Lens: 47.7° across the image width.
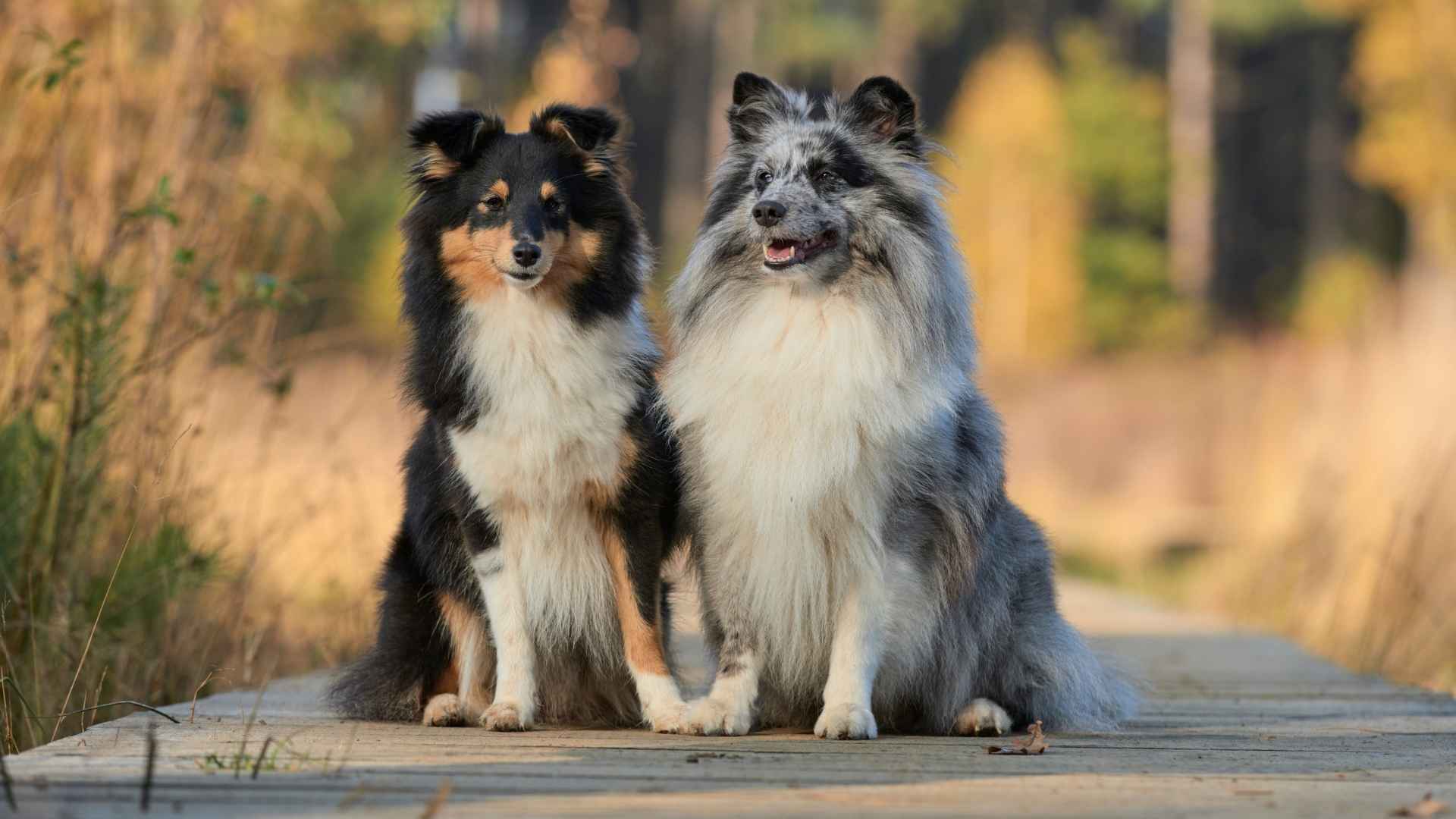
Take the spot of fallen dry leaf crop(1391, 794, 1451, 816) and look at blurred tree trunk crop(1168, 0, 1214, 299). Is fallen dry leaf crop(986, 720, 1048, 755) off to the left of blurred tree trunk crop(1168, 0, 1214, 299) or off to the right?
left

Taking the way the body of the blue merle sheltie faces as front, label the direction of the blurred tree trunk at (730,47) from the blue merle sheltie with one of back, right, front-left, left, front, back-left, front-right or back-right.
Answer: back-right

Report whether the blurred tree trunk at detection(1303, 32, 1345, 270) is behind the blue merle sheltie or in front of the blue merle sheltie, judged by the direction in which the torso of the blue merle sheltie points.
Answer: behind

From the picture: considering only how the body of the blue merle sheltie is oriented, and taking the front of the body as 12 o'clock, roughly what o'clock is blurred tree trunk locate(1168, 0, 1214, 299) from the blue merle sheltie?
The blurred tree trunk is roughly at 5 o'clock from the blue merle sheltie.

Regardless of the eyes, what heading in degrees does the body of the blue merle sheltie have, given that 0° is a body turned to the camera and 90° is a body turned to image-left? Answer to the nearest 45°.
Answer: approximately 45°

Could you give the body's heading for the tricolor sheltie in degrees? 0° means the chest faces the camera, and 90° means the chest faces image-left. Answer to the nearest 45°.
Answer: approximately 0°

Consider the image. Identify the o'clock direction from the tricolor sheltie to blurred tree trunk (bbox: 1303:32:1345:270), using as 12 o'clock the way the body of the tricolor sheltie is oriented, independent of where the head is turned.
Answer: The blurred tree trunk is roughly at 7 o'clock from the tricolor sheltie.

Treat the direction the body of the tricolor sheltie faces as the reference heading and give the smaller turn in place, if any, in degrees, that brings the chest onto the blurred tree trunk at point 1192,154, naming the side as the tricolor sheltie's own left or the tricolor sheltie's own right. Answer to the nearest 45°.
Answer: approximately 135° to the tricolor sheltie's own left

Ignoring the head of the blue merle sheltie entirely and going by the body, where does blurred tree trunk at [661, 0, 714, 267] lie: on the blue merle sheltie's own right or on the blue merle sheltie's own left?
on the blue merle sheltie's own right

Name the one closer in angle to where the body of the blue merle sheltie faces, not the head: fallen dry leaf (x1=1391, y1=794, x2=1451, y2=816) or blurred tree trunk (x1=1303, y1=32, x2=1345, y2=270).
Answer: the fallen dry leaf
